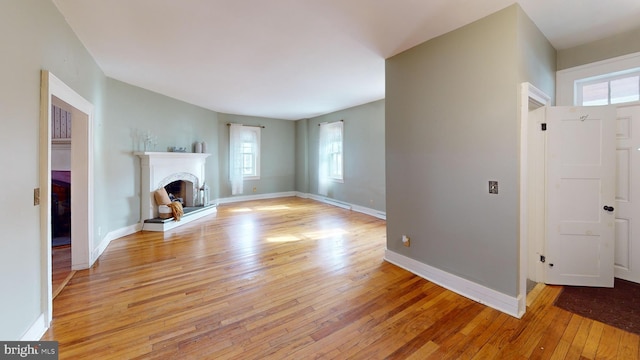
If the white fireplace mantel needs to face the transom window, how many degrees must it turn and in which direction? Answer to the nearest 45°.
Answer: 0° — it already faces it

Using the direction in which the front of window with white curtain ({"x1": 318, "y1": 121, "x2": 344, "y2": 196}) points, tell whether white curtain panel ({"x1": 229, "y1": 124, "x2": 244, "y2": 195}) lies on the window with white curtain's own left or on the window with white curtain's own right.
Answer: on the window with white curtain's own right

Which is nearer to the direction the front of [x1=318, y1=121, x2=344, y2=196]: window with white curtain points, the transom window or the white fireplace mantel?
the white fireplace mantel

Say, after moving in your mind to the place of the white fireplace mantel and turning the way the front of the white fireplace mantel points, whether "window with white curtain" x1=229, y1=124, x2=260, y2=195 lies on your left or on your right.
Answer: on your left

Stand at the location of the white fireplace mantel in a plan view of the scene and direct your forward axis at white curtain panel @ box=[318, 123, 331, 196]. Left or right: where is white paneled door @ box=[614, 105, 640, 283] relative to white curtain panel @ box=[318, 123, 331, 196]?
right

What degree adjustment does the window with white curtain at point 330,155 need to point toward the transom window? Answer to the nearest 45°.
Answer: approximately 90° to its left

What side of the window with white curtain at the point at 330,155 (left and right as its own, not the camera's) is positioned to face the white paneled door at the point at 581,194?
left

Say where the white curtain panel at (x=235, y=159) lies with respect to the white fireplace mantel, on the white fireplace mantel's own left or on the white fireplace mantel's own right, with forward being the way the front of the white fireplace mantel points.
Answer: on the white fireplace mantel's own left

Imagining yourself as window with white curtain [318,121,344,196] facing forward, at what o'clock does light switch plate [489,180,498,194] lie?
The light switch plate is roughly at 10 o'clock from the window with white curtain.

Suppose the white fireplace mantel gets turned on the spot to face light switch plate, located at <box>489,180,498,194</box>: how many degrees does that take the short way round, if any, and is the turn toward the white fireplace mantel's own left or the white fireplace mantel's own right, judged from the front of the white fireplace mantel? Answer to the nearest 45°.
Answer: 0° — it already faces it

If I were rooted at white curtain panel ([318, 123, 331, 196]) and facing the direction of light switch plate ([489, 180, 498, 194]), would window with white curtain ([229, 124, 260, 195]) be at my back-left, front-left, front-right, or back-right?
back-right

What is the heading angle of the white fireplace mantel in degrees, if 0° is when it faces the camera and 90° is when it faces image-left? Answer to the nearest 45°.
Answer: approximately 315°
